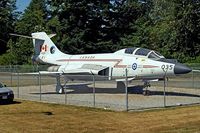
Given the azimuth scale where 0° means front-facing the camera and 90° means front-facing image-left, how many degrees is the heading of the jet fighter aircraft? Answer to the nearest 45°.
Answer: approximately 315°
